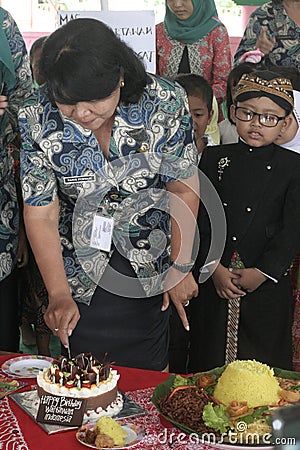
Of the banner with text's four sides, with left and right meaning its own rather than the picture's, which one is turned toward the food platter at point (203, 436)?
front

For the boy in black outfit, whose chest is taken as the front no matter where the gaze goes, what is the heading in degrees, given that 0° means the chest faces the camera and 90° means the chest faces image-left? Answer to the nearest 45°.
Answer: approximately 0°

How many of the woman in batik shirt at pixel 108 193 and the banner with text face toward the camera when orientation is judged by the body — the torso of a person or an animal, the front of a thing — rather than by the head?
2

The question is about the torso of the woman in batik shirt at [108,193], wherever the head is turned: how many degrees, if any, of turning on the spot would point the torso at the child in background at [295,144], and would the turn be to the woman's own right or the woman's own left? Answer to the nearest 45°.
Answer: approximately 135° to the woman's own left

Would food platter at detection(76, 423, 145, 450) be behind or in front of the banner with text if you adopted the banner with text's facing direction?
in front

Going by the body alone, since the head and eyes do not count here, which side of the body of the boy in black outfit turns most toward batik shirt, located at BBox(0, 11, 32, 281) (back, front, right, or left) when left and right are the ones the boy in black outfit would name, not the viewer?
right

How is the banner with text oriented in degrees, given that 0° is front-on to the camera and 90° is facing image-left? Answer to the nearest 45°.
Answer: approximately 0°

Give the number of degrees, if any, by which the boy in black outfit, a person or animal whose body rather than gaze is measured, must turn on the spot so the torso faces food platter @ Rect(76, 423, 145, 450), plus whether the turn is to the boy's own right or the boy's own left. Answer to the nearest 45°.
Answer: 0° — they already face it
